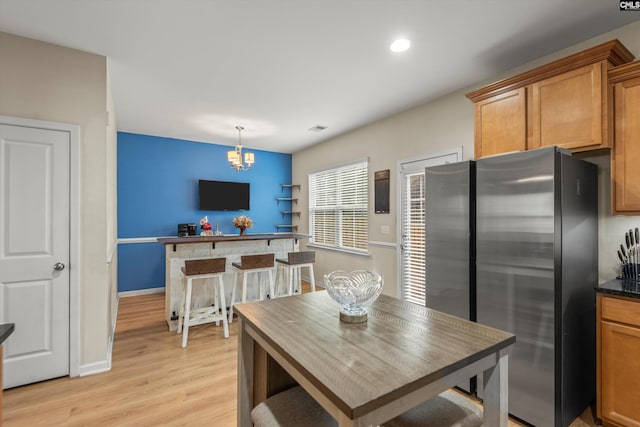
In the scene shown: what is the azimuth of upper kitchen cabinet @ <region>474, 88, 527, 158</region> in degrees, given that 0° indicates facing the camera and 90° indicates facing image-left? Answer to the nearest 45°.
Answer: approximately 45°

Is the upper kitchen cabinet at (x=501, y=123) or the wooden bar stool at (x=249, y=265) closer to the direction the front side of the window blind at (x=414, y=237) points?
the wooden bar stool

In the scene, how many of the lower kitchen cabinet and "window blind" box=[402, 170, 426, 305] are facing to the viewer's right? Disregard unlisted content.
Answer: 0

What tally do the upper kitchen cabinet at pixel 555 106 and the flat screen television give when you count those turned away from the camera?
0

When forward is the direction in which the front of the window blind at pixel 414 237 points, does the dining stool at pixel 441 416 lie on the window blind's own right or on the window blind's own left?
on the window blind's own left

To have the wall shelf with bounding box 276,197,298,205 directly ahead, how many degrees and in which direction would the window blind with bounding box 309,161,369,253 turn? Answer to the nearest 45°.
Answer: approximately 90° to its right

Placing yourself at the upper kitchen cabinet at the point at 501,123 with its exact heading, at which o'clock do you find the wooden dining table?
The wooden dining table is roughly at 11 o'clock from the upper kitchen cabinet.

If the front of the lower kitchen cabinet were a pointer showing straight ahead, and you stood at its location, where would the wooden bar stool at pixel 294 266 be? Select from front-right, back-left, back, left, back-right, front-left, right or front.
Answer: front-right

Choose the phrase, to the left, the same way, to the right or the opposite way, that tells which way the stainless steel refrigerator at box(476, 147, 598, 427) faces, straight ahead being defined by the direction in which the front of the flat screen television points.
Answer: to the right
